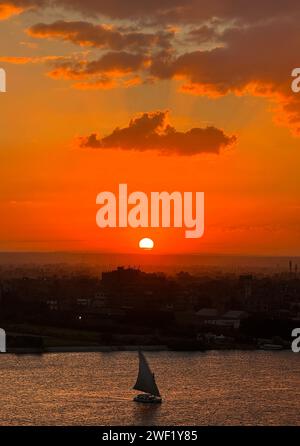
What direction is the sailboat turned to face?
to the viewer's right
